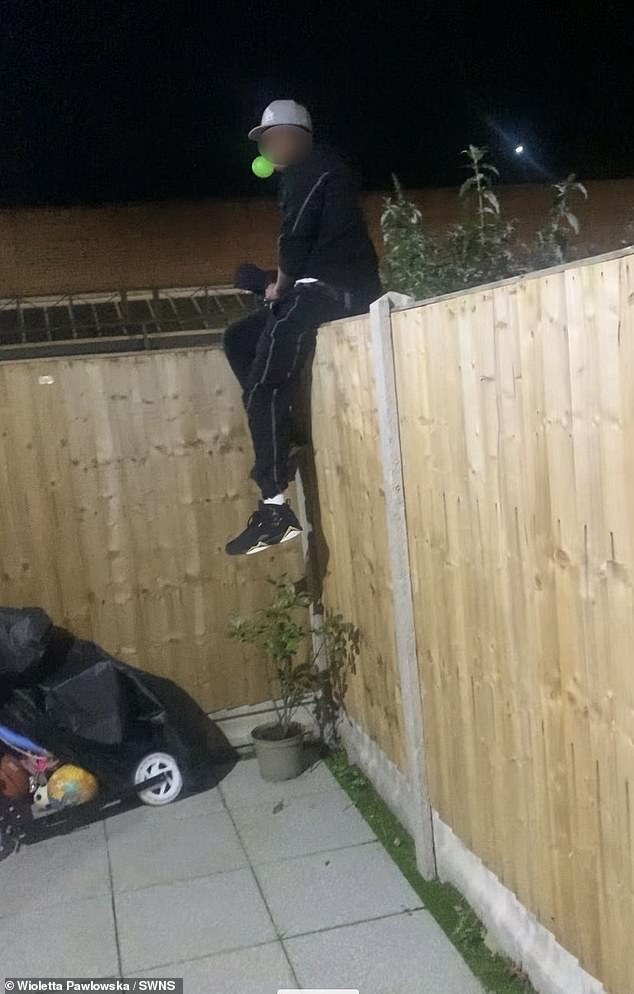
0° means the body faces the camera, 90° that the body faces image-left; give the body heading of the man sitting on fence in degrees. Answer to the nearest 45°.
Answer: approximately 45°

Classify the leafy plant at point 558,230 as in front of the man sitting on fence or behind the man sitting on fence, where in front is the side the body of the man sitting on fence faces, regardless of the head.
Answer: behind
